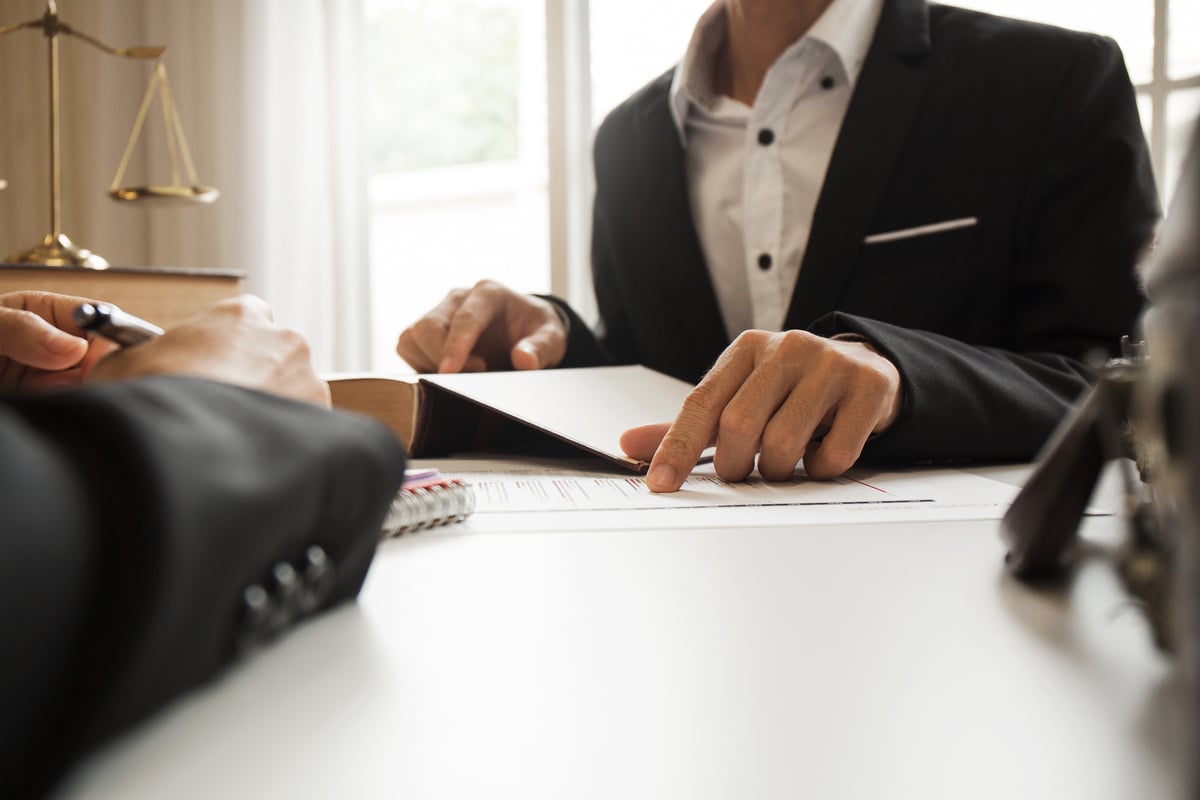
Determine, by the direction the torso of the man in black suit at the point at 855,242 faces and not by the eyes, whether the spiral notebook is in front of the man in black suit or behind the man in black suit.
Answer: in front

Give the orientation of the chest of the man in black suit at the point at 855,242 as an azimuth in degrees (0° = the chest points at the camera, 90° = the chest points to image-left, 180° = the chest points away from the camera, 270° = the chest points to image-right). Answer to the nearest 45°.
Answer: approximately 45°

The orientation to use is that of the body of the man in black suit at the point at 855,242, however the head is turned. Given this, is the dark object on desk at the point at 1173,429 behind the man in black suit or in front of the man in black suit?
in front
